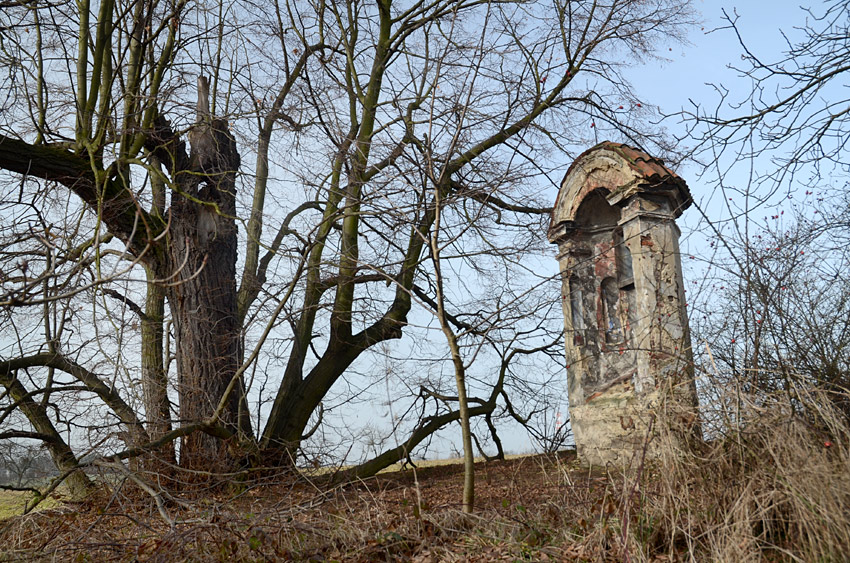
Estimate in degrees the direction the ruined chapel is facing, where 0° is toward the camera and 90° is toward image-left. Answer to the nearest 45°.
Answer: approximately 45°
